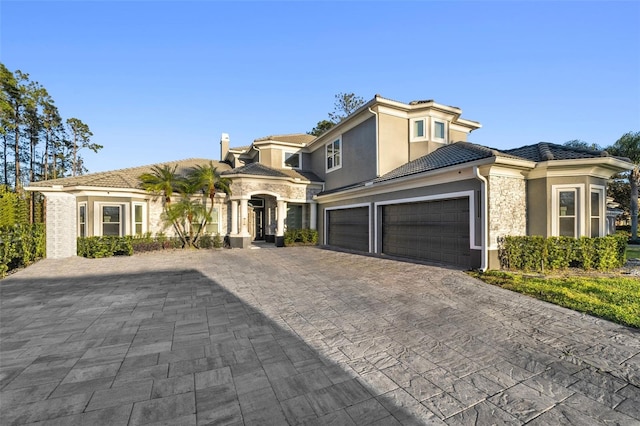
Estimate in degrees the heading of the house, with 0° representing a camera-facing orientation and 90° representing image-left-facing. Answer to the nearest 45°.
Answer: approximately 0°

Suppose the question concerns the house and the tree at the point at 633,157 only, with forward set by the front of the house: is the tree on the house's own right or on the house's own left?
on the house's own left

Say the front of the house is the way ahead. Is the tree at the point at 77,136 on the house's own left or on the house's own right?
on the house's own right

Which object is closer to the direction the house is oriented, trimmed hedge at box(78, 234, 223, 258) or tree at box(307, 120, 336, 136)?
the trimmed hedge

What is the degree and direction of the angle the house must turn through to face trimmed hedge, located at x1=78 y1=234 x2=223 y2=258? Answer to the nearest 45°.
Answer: approximately 90° to its right

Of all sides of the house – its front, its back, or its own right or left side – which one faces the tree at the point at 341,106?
back

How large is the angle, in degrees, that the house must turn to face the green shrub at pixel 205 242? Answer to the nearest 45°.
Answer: approximately 90° to its right

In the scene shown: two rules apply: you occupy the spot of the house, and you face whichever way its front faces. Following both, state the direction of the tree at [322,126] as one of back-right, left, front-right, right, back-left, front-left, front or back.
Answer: back

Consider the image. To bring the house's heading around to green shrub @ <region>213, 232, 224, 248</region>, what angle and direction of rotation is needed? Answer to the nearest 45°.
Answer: approximately 90° to its right
